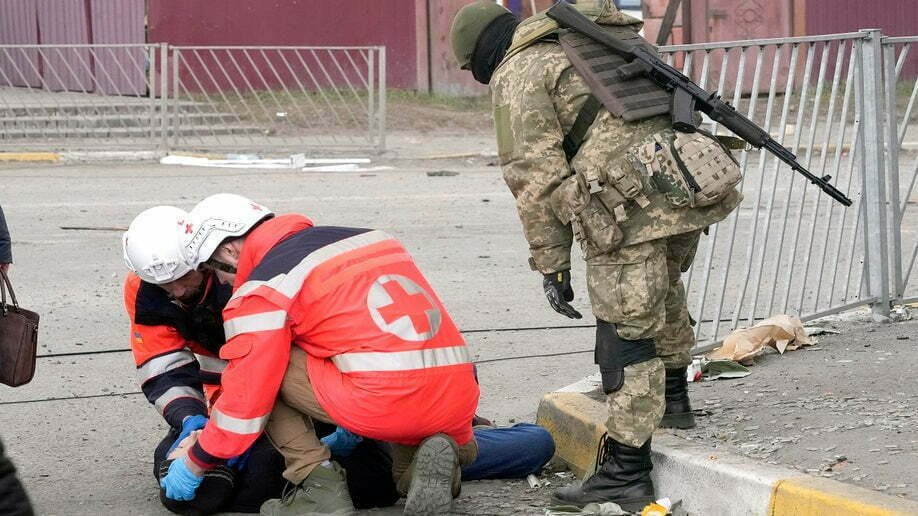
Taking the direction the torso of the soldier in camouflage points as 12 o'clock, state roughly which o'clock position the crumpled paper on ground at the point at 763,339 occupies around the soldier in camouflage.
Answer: The crumpled paper on ground is roughly at 4 o'clock from the soldier in camouflage.

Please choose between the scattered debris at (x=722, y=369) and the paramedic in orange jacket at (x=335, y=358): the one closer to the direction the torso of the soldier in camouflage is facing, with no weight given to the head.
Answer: the paramedic in orange jacket

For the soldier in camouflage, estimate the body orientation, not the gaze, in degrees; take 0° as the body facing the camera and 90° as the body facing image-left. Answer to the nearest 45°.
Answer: approximately 90°

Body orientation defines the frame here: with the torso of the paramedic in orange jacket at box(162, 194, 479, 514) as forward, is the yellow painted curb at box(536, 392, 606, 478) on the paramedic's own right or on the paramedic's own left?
on the paramedic's own right

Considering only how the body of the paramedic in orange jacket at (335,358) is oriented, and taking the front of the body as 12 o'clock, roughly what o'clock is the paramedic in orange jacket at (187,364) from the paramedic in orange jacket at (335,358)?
the paramedic in orange jacket at (187,364) is roughly at 12 o'clock from the paramedic in orange jacket at (335,358).

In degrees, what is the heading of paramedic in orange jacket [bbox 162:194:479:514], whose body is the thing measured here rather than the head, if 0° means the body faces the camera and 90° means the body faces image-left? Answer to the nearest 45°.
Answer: approximately 135°
